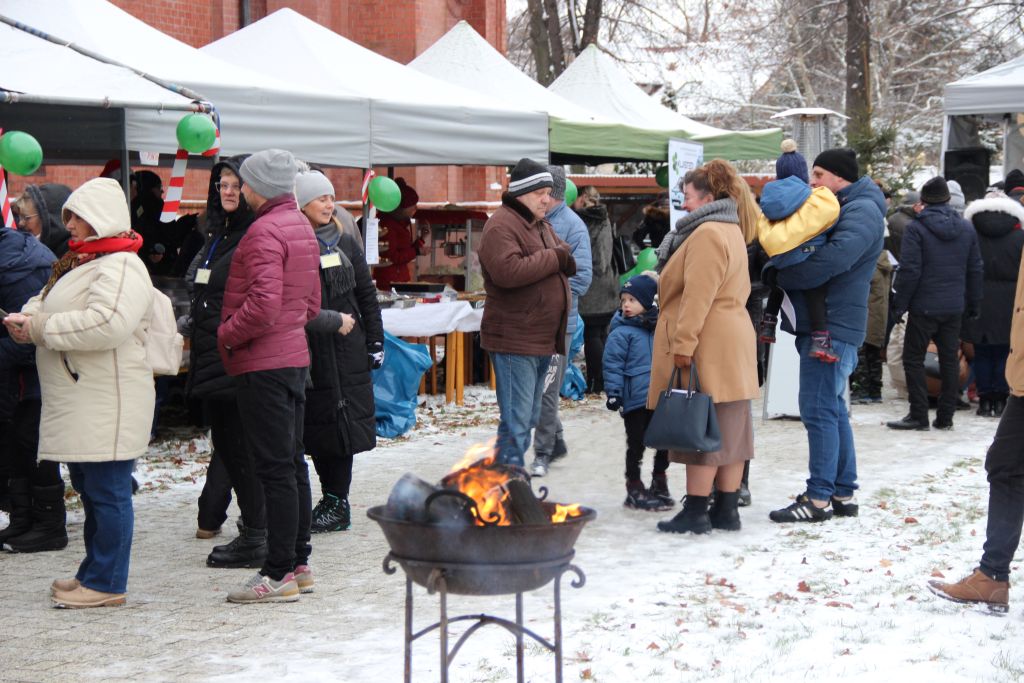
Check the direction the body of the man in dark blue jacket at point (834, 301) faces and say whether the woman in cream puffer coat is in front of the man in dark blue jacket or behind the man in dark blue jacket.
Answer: in front

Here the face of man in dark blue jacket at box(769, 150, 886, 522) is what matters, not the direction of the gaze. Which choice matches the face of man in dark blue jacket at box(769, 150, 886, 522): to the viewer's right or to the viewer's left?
to the viewer's left

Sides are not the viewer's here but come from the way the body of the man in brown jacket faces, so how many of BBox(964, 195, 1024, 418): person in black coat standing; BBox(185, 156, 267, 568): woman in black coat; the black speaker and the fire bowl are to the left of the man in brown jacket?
2

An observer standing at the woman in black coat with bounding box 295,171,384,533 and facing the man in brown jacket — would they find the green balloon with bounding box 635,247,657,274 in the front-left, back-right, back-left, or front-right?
front-left

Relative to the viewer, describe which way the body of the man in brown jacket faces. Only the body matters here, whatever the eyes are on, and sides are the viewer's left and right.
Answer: facing the viewer and to the right of the viewer

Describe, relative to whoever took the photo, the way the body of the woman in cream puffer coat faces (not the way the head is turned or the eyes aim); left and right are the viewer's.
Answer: facing to the left of the viewer

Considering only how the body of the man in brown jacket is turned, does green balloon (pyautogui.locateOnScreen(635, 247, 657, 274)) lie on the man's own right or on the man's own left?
on the man's own left

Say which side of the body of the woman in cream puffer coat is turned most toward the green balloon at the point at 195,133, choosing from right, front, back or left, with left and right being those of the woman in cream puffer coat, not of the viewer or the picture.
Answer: right

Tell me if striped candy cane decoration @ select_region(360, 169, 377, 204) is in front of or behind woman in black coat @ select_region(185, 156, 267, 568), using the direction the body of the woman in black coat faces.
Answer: behind

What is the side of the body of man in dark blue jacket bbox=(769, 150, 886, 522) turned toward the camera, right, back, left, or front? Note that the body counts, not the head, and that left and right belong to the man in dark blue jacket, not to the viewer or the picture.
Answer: left

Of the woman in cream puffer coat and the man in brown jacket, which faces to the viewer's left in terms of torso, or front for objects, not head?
the woman in cream puffer coat

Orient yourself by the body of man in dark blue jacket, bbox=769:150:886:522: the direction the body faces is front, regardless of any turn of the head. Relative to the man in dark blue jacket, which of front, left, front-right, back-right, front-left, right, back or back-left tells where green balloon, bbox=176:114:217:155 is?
front
